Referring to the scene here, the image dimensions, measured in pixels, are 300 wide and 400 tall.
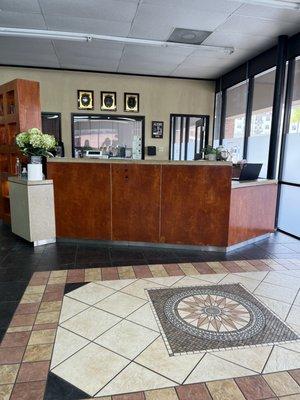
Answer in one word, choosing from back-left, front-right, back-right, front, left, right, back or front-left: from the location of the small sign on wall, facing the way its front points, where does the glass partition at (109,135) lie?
right

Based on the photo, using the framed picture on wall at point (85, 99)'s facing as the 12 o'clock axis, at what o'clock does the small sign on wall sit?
The small sign on wall is roughly at 9 o'clock from the framed picture on wall.

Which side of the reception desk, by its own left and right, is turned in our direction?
front

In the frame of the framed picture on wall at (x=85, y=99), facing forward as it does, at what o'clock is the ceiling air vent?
The ceiling air vent is roughly at 11 o'clock from the framed picture on wall.

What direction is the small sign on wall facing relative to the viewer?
toward the camera

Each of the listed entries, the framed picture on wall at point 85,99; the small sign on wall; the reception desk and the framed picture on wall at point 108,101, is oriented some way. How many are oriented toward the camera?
4

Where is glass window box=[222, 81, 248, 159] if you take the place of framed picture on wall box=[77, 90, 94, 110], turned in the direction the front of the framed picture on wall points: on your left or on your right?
on your left

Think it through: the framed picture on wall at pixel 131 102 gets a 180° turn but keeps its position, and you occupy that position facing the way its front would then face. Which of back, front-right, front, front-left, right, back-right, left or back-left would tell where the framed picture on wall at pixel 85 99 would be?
left

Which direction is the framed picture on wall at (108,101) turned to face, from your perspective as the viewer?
facing the viewer

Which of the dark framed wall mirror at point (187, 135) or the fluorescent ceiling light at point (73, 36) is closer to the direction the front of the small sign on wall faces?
the fluorescent ceiling light

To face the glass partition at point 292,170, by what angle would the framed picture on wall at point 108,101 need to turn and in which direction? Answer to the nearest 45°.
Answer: approximately 45° to its left

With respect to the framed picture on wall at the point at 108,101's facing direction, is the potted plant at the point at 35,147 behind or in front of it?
in front

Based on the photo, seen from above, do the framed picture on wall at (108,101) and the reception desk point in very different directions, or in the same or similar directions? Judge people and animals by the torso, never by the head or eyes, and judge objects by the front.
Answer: same or similar directions

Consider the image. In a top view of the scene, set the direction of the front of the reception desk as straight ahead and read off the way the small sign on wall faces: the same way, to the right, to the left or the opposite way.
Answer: the same way
